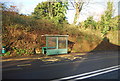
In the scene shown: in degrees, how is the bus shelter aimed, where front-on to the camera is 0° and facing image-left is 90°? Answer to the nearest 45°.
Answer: approximately 0°

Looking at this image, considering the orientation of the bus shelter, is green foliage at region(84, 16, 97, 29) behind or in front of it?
behind

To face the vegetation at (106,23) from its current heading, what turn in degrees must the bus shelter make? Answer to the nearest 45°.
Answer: approximately 135° to its left

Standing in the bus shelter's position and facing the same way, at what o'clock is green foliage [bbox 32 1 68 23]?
The green foliage is roughly at 6 o'clock from the bus shelter.

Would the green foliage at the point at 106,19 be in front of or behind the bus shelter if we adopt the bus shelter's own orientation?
behind

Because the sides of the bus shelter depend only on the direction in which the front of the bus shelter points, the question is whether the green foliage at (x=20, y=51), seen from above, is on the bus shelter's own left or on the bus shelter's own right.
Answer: on the bus shelter's own right
